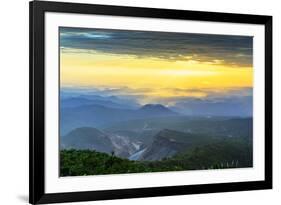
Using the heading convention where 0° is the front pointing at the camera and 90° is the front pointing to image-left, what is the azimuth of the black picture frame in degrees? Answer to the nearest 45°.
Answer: approximately 315°
